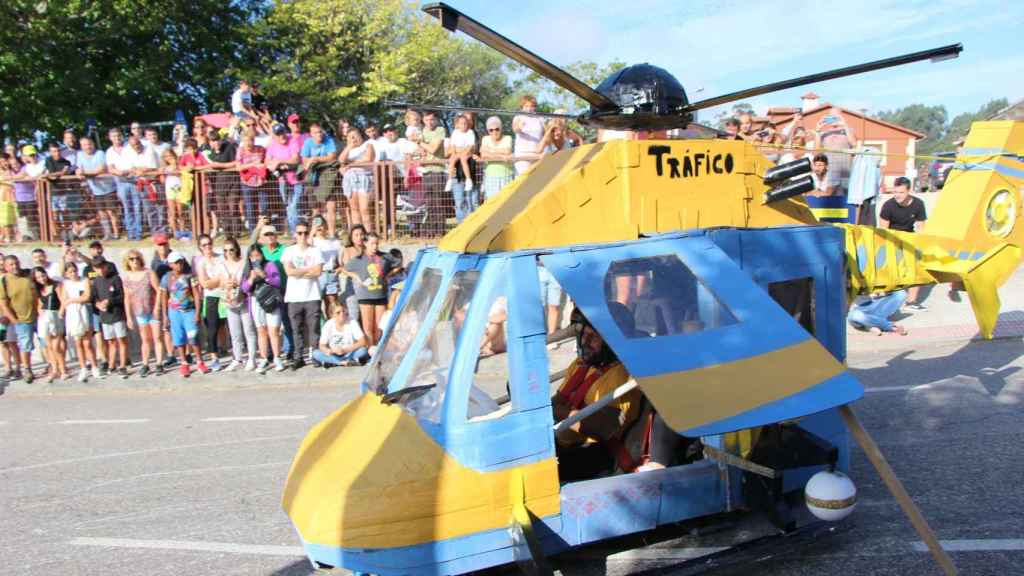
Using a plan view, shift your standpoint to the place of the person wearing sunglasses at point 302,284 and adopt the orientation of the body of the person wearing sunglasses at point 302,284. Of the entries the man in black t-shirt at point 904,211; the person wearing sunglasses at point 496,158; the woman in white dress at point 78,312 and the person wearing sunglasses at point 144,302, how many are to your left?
2

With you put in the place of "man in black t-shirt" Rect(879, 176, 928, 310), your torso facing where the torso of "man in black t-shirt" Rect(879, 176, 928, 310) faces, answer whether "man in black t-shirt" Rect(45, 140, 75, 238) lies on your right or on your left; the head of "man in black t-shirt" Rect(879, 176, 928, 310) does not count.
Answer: on your right

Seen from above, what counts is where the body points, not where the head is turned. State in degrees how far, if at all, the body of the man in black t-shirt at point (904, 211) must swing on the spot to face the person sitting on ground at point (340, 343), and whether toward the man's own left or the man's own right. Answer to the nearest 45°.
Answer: approximately 45° to the man's own right

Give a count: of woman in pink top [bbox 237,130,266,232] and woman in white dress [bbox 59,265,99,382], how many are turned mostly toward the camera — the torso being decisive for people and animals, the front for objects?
2

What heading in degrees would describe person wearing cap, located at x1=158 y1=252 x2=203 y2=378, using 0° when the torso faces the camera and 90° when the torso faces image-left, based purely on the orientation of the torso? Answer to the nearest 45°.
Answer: approximately 0°

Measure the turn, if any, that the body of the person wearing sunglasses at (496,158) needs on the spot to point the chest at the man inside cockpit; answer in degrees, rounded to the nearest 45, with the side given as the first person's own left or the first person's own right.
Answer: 0° — they already face them

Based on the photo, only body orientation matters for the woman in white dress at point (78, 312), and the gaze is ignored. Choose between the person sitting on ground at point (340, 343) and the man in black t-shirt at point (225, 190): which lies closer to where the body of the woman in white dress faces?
the person sitting on ground

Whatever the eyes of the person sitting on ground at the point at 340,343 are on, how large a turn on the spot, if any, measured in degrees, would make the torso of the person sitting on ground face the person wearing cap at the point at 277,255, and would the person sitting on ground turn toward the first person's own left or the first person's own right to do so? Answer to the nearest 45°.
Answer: approximately 135° to the first person's own right

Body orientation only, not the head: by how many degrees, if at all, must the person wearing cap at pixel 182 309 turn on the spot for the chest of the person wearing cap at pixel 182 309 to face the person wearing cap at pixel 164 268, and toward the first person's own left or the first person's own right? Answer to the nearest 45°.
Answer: approximately 180°

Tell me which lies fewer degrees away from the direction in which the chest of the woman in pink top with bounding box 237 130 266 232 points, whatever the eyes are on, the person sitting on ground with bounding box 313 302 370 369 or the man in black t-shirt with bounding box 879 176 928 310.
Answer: the person sitting on ground

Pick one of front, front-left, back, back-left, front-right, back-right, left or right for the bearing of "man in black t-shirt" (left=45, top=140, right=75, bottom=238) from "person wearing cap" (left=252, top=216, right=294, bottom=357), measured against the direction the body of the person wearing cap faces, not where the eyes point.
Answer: back

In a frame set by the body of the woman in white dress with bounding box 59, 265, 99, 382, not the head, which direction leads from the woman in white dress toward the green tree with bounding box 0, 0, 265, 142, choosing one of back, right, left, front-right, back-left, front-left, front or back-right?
back

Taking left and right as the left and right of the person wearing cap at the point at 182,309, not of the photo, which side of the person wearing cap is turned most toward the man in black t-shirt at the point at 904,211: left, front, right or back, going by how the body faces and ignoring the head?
left
